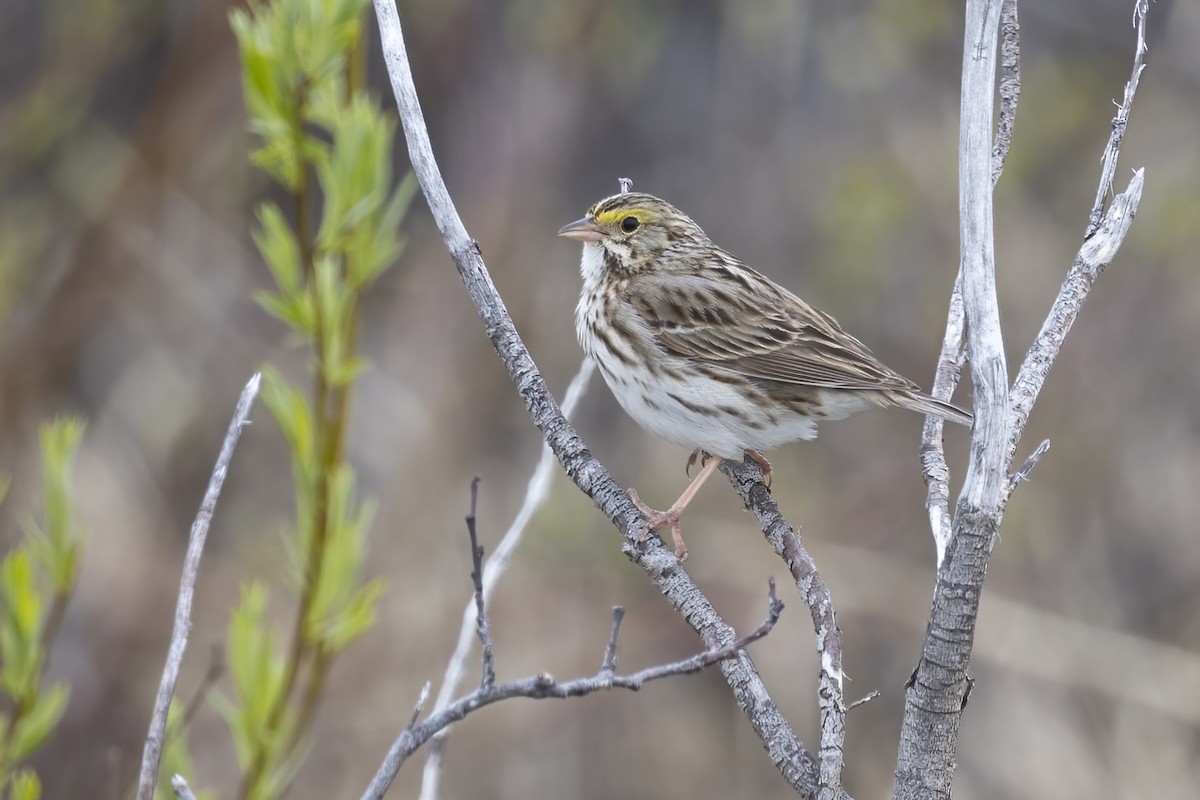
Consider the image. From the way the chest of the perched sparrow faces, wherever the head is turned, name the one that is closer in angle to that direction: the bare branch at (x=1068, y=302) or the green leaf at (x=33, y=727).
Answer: the green leaf

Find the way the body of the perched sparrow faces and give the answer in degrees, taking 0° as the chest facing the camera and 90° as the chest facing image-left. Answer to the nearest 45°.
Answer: approximately 90°

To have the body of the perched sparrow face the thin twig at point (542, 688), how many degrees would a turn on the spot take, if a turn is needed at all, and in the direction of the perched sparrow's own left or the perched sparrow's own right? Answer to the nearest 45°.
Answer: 0° — it already faces it

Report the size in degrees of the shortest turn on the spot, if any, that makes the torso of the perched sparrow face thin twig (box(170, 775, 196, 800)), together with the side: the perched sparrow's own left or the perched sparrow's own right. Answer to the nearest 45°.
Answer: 0° — it already faces it

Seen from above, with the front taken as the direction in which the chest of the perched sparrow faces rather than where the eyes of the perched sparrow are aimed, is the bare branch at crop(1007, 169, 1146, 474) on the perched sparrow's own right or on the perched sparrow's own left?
on the perched sparrow's own left
